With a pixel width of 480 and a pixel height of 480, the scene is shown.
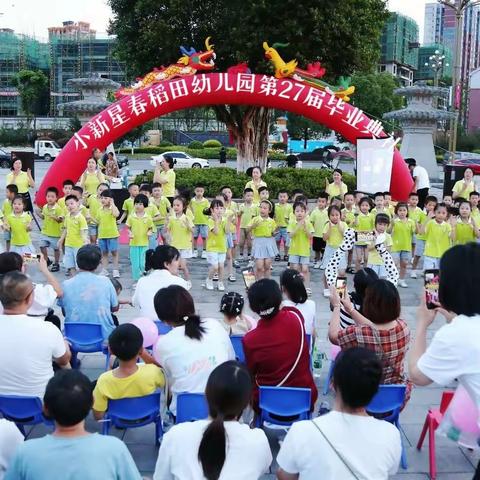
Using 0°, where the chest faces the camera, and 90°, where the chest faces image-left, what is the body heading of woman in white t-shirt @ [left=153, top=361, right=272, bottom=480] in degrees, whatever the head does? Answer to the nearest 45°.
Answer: approximately 180°

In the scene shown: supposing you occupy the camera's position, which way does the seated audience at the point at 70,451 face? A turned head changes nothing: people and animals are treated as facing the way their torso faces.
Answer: facing away from the viewer

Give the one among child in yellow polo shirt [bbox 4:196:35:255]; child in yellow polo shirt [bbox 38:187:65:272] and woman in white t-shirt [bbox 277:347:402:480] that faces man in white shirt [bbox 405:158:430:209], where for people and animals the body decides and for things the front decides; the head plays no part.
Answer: the woman in white t-shirt

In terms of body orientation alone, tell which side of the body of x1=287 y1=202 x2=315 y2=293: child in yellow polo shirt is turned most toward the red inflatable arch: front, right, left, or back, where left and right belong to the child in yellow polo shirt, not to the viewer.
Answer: back

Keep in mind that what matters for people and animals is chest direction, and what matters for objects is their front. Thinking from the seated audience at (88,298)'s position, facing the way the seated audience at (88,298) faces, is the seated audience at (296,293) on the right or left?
on their right

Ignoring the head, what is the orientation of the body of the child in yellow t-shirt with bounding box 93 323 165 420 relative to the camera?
away from the camera

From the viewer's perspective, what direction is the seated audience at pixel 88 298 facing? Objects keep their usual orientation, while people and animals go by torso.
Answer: away from the camera

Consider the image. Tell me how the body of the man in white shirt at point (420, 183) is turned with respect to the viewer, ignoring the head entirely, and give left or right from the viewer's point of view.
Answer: facing to the left of the viewer

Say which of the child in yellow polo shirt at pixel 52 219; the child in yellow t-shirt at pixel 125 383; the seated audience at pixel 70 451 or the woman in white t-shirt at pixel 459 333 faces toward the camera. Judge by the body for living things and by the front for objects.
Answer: the child in yellow polo shirt at pixel 52 219

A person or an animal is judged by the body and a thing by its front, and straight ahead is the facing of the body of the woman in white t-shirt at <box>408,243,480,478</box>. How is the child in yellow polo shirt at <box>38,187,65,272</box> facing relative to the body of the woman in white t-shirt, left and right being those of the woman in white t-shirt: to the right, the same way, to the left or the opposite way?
the opposite way

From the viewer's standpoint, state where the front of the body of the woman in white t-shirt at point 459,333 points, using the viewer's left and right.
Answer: facing away from the viewer and to the left of the viewer

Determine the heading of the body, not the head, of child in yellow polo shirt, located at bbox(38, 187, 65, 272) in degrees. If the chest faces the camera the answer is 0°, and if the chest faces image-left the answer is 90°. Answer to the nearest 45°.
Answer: approximately 0°
